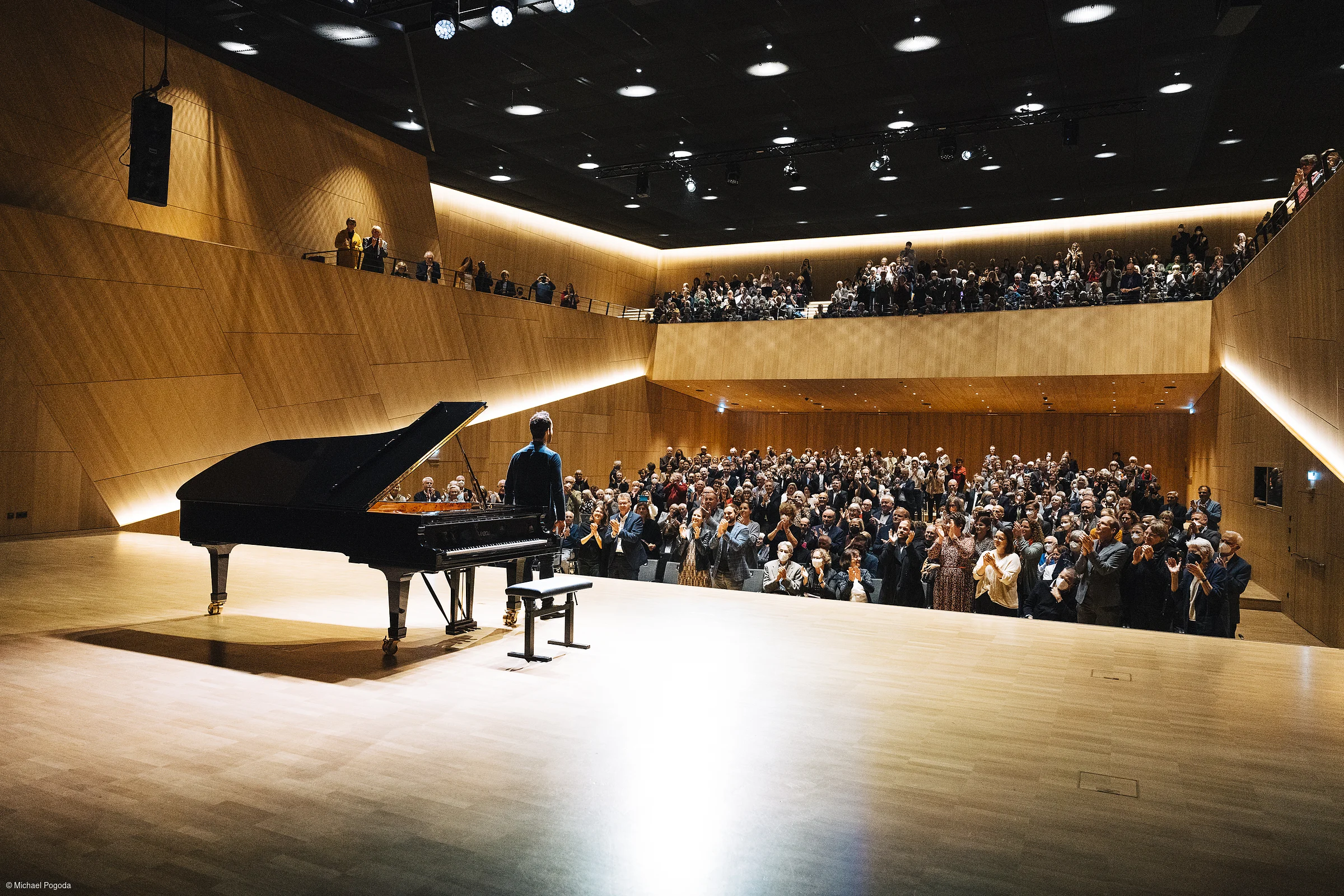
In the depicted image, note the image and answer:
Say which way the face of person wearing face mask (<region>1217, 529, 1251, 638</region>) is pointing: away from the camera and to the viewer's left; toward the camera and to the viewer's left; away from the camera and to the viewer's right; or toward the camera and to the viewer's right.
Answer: toward the camera and to the viewer's left

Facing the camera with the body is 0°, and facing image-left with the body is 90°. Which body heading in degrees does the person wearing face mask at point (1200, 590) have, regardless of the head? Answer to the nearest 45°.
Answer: approximately 45°

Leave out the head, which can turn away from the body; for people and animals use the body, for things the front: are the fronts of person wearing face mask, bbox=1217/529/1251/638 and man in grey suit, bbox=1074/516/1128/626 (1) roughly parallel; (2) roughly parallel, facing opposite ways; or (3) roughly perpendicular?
roughly parallel

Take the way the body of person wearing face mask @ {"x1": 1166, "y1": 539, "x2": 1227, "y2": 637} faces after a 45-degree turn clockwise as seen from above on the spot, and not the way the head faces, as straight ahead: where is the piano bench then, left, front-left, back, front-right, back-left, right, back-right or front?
front-left

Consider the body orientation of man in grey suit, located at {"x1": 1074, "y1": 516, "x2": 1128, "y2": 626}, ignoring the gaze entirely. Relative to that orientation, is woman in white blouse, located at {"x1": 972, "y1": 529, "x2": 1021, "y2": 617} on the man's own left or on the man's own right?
on the man's own right

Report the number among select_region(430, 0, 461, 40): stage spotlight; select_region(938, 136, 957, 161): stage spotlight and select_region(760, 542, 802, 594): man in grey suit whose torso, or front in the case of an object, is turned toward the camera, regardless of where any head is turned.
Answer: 3

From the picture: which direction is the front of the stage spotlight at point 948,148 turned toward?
toward the camera

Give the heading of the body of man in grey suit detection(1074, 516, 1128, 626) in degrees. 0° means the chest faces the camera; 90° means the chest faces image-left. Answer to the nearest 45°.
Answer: approximately 45°

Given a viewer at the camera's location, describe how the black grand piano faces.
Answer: facing the viewer and to the right of the viewer

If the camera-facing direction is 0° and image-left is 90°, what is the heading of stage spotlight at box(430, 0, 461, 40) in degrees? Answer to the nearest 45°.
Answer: approximately 0°

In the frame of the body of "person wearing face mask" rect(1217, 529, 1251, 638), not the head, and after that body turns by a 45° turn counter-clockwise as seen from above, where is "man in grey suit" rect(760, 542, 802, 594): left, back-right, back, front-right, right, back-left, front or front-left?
right

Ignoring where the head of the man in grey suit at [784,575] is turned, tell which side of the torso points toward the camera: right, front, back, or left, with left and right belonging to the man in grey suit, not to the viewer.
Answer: front
